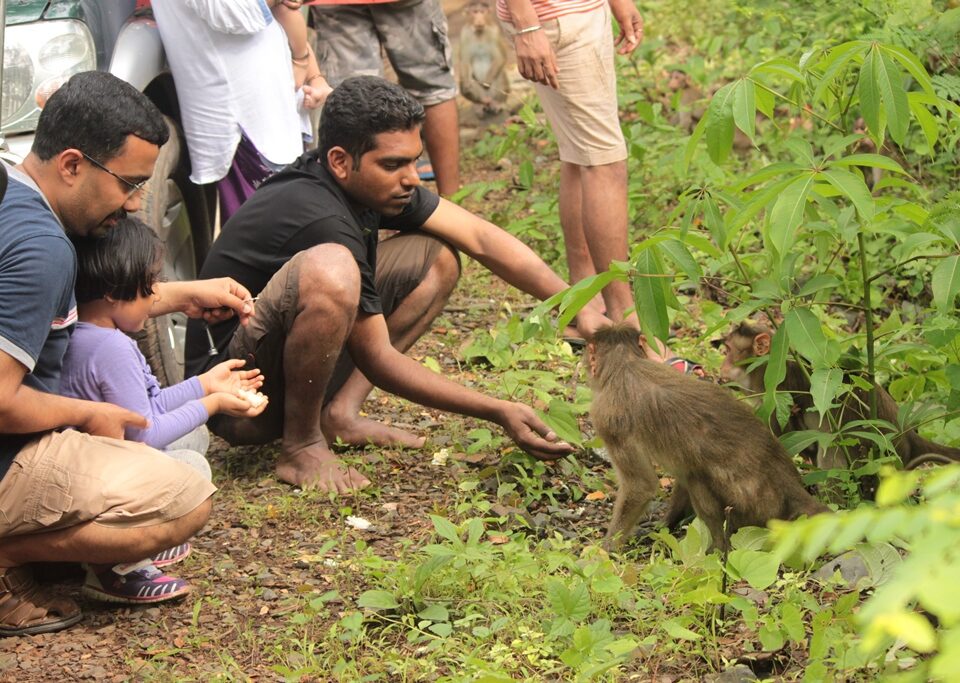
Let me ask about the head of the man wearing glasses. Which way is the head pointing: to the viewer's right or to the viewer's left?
to the viewer's right

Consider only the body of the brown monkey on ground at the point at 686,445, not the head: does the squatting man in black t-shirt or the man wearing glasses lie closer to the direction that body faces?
the squatting man in black t-shirt

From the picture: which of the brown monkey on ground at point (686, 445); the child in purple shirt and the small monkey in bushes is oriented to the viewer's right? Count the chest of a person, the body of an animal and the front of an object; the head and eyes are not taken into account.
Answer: the child in purple shirt

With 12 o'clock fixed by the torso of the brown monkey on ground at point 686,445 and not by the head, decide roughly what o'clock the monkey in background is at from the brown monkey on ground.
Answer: The monkey in background is roughly at 1 o'clock from the brown monkey on ground.

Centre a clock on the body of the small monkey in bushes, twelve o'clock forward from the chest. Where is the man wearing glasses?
The man wearing glasses is roughly at 11 o'clock from the small monkey in bushes.

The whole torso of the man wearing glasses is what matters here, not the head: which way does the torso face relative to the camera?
to the viewer's right

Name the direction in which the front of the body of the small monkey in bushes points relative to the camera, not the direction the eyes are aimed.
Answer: to the viewer's left

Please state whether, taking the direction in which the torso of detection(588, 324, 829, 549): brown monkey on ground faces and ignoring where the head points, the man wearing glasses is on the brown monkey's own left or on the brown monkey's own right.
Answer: on the brown monkey's own left

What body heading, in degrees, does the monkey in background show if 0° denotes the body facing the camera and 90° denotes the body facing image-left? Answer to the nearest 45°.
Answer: approximately 0°

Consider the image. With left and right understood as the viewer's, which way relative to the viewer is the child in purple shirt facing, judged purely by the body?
facing to the right of the viewer

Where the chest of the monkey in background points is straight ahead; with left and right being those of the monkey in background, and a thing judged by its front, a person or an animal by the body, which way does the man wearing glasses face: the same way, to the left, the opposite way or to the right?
to the left
